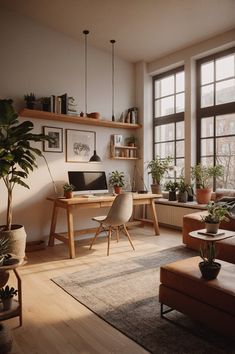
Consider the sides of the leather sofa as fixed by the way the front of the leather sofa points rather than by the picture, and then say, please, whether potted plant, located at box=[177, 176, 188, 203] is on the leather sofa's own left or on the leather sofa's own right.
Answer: on the leather sofa's own right

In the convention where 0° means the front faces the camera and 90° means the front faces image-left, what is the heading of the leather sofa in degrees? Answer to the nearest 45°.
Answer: approximately 45°

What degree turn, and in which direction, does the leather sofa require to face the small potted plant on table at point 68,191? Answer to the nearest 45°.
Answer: approximately 45° to its right

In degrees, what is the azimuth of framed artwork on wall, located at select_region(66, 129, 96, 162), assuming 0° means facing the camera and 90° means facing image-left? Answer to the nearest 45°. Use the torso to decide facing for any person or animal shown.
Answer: approximately 315°

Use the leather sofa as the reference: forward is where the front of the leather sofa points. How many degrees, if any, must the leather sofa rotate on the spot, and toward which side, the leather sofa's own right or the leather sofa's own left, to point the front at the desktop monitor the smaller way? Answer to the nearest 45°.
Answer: approximately 45° to the leather sofa's own right

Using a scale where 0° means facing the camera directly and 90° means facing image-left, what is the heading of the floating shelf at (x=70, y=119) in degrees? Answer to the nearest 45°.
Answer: approximately 315°

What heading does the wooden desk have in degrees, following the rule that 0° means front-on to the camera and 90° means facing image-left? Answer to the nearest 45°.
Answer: approximately 315°

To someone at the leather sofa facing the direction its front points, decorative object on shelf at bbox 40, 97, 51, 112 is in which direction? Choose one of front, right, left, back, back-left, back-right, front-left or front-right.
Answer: front-right

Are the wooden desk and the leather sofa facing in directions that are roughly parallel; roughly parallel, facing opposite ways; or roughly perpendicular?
roughly perpendicular
